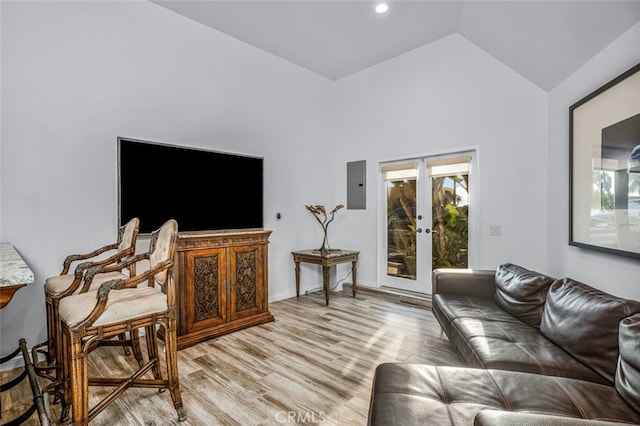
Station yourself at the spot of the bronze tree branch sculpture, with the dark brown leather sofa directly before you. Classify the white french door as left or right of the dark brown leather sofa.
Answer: left

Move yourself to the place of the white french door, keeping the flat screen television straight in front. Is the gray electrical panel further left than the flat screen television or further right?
right

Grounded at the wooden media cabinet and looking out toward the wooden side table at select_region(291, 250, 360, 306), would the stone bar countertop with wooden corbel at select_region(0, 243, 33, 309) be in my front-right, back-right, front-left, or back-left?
back-right

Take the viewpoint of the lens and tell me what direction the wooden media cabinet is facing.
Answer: facing the viewer and to the right of the viewer

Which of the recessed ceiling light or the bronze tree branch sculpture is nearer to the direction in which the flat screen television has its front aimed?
the recessed ceiling light

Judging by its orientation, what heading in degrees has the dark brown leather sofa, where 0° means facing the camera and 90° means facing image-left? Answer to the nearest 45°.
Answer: approximately 90°

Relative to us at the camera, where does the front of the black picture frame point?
facing the viewer and to the left of the viewer

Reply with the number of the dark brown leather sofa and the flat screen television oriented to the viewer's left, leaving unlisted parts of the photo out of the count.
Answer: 1

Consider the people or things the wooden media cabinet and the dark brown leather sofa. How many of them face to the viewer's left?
1

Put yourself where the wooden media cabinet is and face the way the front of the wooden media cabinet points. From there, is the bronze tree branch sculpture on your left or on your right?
on your left

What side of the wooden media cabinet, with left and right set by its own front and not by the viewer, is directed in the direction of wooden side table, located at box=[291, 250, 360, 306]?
left

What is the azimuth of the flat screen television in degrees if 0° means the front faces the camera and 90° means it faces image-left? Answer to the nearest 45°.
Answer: approximately 315°

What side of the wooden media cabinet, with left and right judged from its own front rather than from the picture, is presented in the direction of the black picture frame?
front

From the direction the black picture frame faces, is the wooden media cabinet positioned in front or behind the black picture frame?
in front

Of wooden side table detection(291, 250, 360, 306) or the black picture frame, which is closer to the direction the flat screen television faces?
the black picture frame

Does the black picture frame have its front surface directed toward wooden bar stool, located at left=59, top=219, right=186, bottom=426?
yes

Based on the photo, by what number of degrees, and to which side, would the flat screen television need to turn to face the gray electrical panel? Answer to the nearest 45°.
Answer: approximately 45° to its left

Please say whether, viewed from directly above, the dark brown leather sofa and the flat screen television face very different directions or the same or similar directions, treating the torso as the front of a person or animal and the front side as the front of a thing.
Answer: very different directions

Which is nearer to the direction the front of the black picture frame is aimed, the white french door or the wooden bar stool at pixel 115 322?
the wooden bar stool
